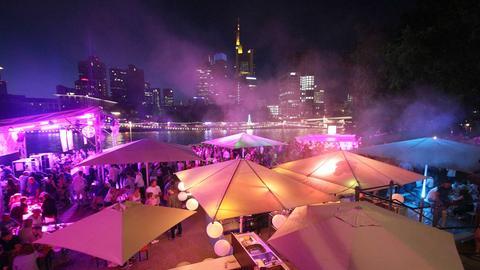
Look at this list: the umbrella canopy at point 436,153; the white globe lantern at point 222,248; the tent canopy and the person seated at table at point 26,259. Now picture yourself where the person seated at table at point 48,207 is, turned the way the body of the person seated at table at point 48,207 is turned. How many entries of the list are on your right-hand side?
1

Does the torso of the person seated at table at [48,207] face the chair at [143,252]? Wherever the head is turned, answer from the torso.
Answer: no

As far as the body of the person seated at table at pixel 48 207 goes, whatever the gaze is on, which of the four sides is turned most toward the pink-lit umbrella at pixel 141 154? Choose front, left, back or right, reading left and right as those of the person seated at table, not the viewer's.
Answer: back

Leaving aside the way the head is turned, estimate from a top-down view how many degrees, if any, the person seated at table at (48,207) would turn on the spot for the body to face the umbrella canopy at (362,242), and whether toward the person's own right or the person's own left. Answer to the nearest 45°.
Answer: approximately 90° to the person's own left

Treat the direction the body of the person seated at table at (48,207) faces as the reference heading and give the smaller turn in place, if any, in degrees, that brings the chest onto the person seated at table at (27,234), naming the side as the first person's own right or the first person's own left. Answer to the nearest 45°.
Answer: approximately 90° to the first person's own left

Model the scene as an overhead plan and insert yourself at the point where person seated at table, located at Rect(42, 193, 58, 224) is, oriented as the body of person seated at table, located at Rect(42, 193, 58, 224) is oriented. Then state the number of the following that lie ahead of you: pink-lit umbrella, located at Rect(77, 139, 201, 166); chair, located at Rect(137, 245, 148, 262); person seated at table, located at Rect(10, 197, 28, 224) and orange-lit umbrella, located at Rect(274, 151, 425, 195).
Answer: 1

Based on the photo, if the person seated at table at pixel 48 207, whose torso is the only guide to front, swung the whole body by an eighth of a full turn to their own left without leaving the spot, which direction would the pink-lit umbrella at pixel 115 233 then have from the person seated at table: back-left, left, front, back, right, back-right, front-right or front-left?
front-left

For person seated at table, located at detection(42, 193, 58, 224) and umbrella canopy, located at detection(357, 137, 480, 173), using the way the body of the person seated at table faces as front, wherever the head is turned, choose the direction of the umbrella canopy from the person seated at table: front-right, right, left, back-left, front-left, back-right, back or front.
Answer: back-left

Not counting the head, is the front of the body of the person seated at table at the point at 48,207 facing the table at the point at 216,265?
no

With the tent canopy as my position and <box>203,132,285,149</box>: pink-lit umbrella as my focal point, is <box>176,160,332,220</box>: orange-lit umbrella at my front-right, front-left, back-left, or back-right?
front-right

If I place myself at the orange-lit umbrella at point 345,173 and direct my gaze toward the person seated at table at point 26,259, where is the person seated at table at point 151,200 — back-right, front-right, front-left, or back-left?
front-right

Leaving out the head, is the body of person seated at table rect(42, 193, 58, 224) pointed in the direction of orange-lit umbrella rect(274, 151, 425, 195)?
no

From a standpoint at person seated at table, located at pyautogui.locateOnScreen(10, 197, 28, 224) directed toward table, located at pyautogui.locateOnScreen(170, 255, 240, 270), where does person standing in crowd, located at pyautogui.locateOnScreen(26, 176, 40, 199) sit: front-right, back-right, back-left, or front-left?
back-left

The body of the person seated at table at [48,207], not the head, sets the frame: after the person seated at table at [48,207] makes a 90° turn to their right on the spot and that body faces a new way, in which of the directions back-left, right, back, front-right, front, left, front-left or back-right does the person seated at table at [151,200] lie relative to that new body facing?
back-right
